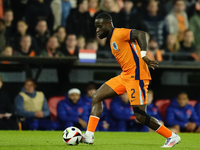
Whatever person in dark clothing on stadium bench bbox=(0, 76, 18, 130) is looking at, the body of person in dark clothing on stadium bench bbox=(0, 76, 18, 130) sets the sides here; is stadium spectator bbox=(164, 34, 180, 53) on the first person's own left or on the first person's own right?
on the first person's own left

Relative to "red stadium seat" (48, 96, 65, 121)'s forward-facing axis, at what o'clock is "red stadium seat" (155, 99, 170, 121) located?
"red stadium seat" (155, 99, 170, 121) is roughly at 9 o'clock from "red stadium seat" (48, 96, 65, 121).

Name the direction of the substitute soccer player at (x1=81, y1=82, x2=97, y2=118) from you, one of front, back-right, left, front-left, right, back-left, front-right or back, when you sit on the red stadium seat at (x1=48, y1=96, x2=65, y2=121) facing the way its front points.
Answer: left

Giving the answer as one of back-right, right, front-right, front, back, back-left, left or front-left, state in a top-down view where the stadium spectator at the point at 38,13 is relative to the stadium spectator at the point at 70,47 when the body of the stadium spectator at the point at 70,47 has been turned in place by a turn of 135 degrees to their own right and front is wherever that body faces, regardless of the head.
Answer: front

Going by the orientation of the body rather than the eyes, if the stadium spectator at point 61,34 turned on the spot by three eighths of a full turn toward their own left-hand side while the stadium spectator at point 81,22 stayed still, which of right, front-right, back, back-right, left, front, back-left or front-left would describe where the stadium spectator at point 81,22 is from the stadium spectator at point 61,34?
front

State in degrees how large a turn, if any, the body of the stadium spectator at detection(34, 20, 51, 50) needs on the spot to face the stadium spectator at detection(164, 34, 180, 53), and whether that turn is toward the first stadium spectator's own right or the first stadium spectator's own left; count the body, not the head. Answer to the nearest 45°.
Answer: approximately 90° to the first stadium spectator's own left

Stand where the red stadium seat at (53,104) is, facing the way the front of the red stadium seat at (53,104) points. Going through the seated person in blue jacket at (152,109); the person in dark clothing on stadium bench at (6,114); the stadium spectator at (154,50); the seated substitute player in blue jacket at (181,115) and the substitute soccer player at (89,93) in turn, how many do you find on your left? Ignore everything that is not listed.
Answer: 4

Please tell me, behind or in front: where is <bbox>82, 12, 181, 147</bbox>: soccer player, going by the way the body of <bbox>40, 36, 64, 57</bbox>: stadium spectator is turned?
in front
